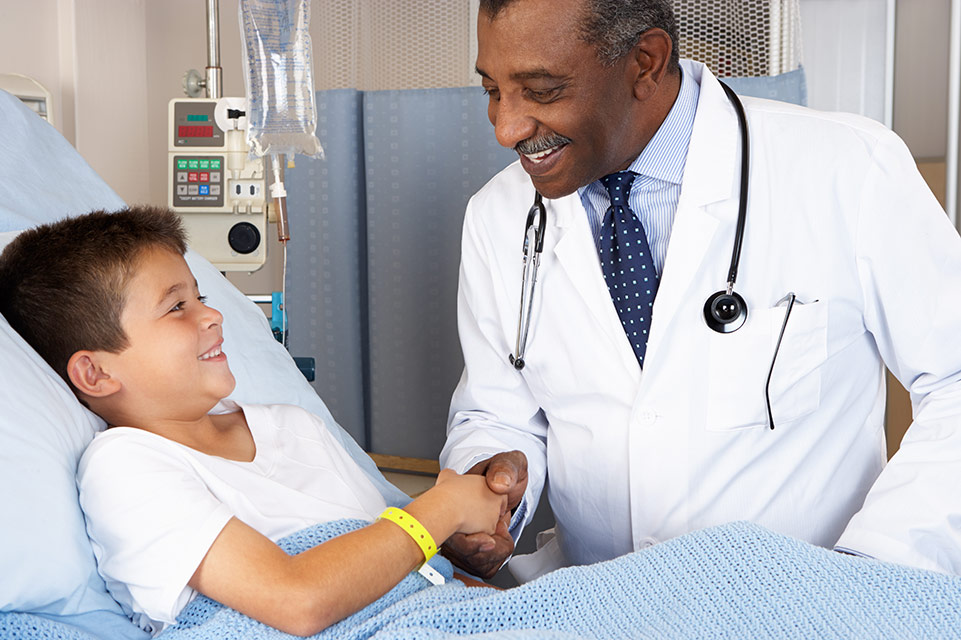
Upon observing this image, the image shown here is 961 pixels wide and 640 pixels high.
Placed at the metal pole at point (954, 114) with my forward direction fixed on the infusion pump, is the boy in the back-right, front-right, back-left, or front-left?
front-left

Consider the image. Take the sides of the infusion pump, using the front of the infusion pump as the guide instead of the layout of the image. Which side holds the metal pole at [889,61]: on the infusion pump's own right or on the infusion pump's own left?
on the infusion pump's own left

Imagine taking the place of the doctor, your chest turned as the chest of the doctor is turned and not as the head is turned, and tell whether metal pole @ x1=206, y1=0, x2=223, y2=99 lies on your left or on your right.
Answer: on your right

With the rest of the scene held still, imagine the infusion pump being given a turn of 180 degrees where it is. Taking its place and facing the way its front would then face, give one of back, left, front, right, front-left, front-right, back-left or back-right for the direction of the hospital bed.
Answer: back

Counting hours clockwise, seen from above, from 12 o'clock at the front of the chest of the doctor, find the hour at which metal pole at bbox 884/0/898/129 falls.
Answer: The metal pole is roughly at 5 o'clock from the doctor.

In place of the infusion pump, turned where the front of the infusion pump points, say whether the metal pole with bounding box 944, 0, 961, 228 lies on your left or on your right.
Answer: on your left

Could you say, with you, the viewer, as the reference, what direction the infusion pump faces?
facing the viewer

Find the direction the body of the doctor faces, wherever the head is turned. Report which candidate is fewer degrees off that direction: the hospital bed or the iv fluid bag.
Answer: the hospital bed

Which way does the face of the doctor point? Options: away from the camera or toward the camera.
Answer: toward the camera

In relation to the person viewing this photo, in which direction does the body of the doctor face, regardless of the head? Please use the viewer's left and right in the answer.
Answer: facing the viewer and to the left of the viewer

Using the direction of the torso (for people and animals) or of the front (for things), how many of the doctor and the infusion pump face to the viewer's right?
0

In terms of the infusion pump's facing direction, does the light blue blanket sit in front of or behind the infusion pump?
in front

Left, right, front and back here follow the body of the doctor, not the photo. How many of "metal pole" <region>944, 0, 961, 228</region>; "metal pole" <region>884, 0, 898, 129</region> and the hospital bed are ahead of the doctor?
1

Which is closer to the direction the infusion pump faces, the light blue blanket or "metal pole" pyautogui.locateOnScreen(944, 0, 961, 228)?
the light blue blanket

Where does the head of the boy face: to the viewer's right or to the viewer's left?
to the viewer's right

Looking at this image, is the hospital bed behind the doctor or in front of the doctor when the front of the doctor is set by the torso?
in front
